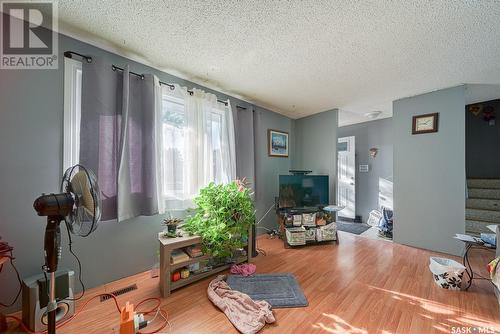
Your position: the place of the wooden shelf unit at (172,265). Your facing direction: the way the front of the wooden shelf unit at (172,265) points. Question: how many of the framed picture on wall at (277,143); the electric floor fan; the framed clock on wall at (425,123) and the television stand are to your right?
1

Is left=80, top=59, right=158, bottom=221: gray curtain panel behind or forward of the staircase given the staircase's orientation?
forward

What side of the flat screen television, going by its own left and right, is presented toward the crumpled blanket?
front

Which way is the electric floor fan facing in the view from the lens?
facing away from the viewer and to the right of the viewer

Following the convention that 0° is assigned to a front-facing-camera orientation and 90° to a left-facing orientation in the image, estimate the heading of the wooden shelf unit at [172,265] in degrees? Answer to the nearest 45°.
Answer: approximately 315°

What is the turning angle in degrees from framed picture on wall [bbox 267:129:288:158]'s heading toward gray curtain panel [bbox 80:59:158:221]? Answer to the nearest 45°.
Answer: approximately 90° to its right

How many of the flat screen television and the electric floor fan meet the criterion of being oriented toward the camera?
1

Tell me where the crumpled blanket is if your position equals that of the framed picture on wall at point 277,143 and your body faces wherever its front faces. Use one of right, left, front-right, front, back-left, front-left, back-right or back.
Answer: front-right

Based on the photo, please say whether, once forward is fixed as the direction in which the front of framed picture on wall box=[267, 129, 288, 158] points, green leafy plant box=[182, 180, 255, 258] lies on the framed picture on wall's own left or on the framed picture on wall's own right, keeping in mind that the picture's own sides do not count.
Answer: on the framed picture on wall's own right

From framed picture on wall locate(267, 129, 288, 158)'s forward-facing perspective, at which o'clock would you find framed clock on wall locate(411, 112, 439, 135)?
framed clock on wall locate(411, 112, 439, 135) is roughly at 11 o'clock from framed picture on wall locate(267, 129, 288, 158).

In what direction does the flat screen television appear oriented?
toward the camera

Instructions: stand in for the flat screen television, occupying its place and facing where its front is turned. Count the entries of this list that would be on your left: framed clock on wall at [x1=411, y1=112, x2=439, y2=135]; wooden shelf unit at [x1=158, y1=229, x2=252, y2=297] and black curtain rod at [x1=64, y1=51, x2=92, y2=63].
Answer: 1

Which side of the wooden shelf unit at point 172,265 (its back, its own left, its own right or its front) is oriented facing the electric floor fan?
right

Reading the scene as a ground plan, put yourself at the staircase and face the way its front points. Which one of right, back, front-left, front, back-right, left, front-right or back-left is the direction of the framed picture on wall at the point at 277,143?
front-right

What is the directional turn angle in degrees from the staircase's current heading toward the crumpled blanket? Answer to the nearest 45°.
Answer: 0° — it already faces it

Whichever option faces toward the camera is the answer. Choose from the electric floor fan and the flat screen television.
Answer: the flat screen television
